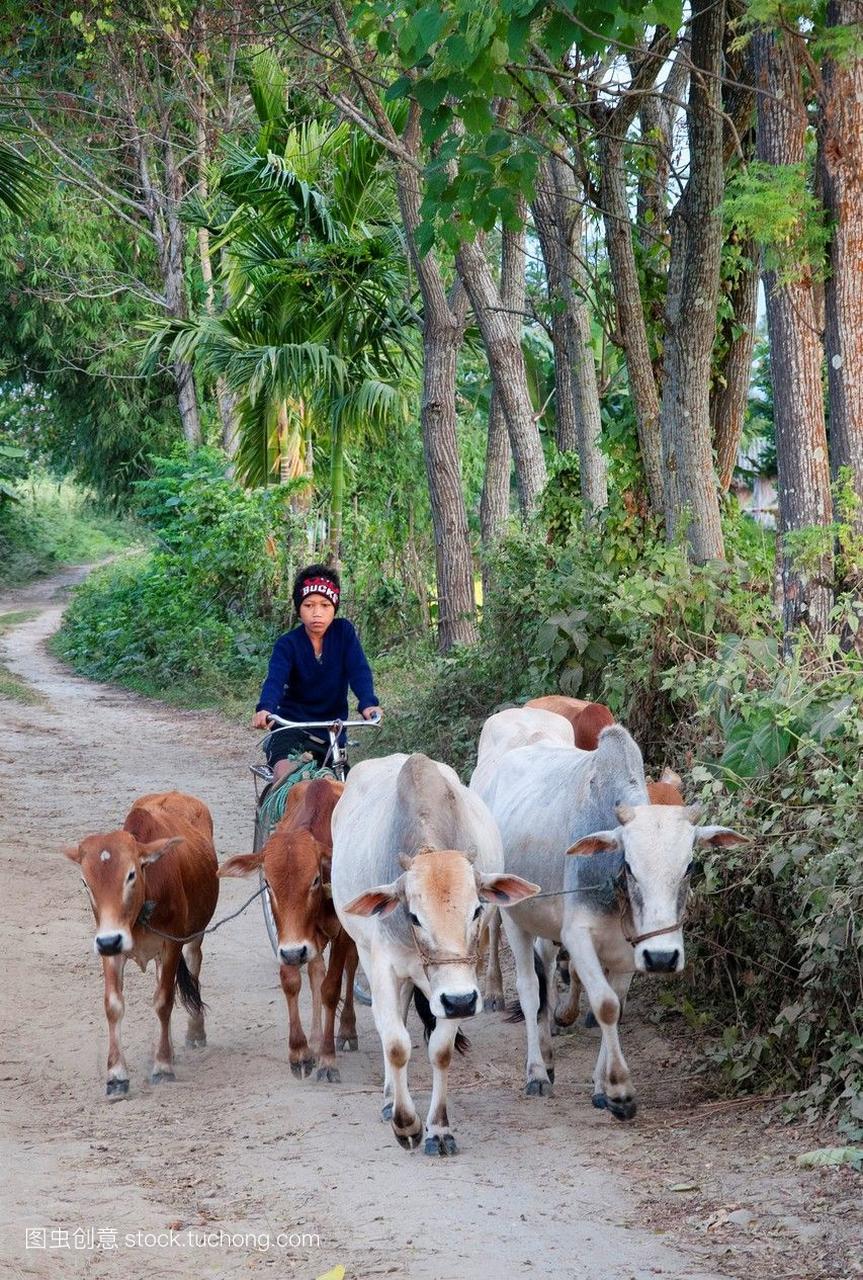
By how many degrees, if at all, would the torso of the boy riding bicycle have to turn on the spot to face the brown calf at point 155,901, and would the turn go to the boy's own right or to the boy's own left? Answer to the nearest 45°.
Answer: approximately 45° to the boy's own right

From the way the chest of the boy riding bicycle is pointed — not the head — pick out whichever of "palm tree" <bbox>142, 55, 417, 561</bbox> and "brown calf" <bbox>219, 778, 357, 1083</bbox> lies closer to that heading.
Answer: the brown calf

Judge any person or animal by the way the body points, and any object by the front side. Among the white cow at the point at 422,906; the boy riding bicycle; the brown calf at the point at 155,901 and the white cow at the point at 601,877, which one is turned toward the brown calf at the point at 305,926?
the boy riding bicycle

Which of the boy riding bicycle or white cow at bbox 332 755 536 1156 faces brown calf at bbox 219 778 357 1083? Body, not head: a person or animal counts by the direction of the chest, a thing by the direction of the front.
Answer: the boy riding bicycle

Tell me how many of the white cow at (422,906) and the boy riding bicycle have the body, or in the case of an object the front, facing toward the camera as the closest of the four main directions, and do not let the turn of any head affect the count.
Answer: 2

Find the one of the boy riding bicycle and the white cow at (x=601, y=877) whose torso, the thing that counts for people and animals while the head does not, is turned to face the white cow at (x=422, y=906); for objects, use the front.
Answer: the boy riding bicycle

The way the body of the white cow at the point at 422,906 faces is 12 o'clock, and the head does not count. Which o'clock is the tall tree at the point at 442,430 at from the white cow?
The tall tree is roughly at 6 o'clock from the white cow.

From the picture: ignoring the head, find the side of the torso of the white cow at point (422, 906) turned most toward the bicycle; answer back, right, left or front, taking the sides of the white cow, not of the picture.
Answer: back

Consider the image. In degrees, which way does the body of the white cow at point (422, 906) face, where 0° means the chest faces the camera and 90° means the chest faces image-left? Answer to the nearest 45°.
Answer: approximately 0°

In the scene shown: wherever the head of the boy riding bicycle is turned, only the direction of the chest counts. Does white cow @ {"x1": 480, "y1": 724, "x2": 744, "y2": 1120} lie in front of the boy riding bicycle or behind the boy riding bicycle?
in front

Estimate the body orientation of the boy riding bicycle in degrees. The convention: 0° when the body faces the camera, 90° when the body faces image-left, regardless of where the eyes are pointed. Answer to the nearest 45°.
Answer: approximately 0°

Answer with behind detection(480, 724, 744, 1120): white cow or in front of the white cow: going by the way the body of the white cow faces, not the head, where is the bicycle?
behind

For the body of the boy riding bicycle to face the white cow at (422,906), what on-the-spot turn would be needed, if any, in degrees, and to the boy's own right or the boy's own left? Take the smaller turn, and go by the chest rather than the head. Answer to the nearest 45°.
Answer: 0° — they already face it
